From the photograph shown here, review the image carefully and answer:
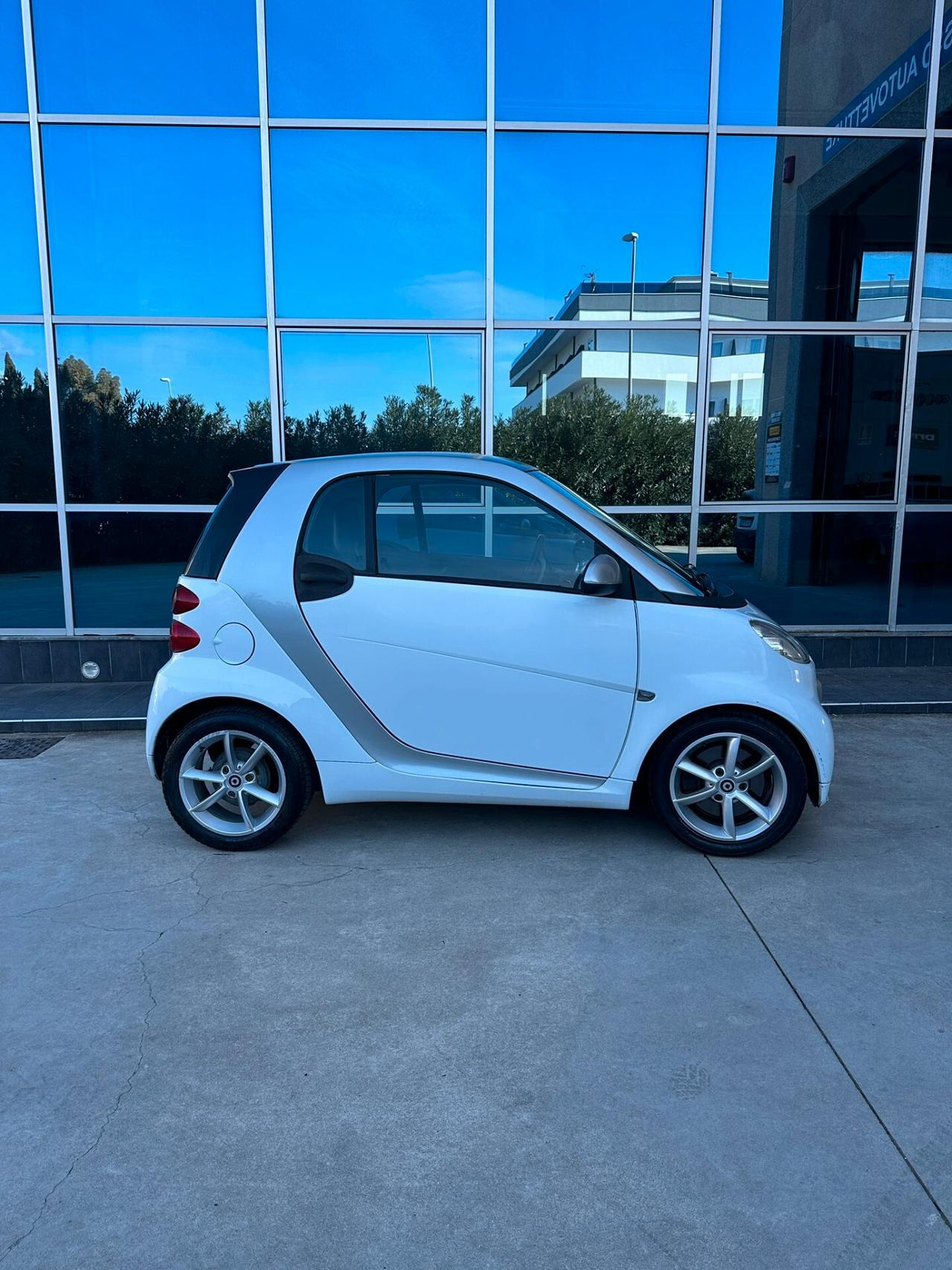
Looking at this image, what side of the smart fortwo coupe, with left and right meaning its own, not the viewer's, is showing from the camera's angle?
right

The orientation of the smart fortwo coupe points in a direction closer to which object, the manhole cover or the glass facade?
the glass facade

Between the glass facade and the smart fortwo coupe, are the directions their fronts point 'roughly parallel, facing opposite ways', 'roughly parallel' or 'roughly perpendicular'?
roughly perpendicular

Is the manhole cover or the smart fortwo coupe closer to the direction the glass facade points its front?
the smart fortwo coupe

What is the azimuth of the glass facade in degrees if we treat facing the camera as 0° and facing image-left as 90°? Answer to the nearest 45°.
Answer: approximately 0°

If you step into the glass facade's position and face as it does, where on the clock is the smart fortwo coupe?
The smart fortwo coupe is roughly at 12 o'clock from the glass facade.

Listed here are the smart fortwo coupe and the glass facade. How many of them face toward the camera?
1

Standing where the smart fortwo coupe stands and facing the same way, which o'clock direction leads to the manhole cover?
The manhole cover is roughly at 7 o'clock from the smart fortwo coupe.

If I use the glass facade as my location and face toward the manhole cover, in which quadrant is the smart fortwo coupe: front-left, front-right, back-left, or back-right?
front-left

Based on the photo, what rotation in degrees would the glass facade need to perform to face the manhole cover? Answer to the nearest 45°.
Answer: approximately 45° to its right

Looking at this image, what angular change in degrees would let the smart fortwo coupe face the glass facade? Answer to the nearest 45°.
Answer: approximately 90° to its left
